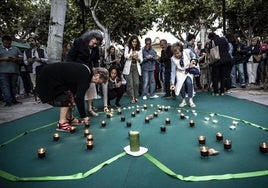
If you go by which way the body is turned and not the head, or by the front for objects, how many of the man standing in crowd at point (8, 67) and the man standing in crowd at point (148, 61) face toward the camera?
2

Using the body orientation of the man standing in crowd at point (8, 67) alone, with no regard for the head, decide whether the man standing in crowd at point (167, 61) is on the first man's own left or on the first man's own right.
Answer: on the first man's own left

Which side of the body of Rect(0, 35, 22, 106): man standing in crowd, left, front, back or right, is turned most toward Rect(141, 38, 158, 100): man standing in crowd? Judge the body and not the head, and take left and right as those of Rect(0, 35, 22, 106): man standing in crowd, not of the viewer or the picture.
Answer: left

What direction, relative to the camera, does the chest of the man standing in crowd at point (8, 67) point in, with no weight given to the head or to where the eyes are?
toward the camera

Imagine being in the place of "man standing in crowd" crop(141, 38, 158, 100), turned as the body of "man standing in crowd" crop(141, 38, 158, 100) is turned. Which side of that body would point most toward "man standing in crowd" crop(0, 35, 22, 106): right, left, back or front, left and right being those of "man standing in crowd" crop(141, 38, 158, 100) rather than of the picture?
right

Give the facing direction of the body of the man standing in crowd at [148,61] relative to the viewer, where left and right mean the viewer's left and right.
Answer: facing the viewer

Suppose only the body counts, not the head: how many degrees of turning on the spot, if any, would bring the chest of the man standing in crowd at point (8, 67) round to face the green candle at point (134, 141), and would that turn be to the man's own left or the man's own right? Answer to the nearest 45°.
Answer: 0° — they already face it

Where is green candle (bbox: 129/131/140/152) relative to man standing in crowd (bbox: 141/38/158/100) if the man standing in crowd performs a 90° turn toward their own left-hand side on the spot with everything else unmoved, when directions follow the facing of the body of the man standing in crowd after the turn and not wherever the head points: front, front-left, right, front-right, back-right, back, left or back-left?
right

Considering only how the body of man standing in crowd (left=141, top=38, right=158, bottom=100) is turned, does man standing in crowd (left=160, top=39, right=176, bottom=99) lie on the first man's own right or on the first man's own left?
on the first man's own left
